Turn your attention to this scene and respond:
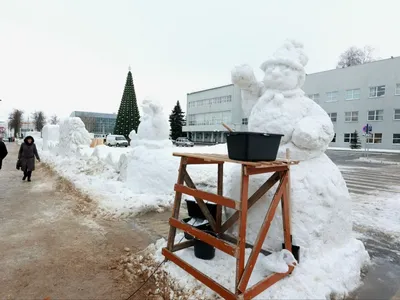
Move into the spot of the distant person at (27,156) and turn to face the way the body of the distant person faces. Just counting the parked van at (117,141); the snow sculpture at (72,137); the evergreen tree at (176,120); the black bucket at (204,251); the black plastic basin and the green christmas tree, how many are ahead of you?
2

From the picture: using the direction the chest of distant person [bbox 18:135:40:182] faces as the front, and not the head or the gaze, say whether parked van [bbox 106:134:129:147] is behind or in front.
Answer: behind

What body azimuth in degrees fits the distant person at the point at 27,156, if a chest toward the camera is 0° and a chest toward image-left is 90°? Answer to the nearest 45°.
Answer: approximately 0°

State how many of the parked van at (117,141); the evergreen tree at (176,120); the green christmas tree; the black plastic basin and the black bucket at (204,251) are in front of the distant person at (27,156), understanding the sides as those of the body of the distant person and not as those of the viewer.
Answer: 2

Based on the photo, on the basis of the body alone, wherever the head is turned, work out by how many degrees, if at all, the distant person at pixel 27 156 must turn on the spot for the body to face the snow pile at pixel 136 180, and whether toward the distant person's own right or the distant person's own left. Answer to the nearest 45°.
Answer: approximately 45° to the distant person's own left

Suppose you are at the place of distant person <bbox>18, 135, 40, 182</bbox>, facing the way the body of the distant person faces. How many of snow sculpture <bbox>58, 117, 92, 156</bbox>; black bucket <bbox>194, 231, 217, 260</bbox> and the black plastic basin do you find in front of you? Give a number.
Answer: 2

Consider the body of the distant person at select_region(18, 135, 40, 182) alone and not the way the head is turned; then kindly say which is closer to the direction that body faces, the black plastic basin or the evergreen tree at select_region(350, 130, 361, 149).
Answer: the black plastic basin

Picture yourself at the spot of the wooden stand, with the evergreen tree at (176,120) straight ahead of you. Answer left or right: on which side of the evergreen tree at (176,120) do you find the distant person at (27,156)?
left

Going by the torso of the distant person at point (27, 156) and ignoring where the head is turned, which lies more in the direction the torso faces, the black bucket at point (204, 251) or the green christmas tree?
the black bucket

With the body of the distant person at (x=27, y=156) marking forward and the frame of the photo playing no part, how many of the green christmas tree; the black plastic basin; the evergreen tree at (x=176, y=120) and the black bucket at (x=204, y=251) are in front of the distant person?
2

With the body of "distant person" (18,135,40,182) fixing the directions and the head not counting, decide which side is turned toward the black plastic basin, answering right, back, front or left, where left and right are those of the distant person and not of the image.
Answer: front

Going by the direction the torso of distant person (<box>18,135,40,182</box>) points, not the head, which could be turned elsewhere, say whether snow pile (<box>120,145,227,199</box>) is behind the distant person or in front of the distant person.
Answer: in front

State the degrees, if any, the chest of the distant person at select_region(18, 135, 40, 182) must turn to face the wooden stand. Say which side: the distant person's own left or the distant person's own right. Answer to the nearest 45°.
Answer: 0° — they already face it

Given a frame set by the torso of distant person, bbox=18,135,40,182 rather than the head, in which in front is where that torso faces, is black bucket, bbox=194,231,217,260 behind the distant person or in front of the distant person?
in front
